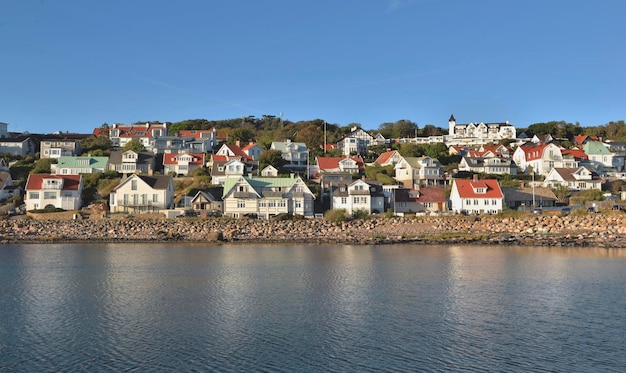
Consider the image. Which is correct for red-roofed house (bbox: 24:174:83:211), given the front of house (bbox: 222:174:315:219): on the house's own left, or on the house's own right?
on the house's own right

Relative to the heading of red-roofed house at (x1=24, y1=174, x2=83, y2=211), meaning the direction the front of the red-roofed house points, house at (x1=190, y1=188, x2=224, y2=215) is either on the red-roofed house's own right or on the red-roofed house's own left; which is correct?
on the red-roofed house's own left

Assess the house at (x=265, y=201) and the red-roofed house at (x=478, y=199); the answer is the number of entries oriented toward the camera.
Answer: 2

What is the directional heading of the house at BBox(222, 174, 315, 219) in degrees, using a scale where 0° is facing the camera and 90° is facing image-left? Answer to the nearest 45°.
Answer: approximately 0°

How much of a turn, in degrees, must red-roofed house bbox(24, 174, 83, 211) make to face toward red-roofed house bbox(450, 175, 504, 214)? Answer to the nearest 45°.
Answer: approximately 45° to its left

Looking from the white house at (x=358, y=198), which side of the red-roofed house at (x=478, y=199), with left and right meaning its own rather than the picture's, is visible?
right

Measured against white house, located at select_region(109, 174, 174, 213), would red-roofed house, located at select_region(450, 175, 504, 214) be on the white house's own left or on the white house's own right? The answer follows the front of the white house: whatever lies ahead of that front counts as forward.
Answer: on the white house's own left

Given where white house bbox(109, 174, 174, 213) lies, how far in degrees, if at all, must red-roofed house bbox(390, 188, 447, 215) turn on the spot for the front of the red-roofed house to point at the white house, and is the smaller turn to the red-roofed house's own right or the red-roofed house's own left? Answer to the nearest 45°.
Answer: approximately 90° to the red-roofed house's own right
